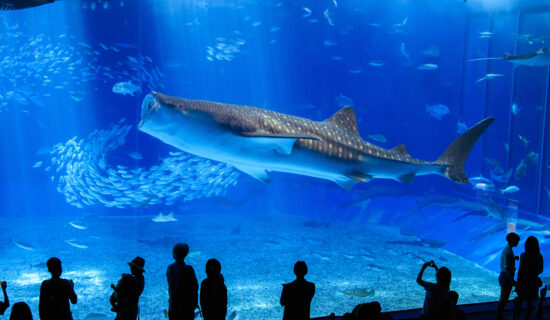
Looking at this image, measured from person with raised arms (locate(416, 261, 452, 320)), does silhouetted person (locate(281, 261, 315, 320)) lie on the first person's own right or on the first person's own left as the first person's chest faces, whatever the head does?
on the first person's own left

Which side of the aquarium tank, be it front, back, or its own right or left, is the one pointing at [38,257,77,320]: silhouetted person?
front

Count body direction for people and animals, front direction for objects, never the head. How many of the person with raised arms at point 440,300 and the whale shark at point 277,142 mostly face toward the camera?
0

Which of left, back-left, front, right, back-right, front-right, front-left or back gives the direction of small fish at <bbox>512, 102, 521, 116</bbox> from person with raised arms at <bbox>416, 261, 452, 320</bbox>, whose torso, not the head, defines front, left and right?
front-right

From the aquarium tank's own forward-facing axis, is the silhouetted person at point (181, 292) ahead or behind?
ahead

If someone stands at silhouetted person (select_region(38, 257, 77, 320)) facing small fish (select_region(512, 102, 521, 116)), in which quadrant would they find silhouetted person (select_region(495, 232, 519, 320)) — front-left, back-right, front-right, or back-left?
front-right

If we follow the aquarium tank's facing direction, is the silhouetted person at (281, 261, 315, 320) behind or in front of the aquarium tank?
in front

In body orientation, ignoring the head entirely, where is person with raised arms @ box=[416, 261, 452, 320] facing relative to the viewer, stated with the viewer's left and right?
facing away from the viewer and to the left of the viewer

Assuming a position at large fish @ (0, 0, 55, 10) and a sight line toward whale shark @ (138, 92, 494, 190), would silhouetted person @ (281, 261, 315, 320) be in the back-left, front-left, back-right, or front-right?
front-right

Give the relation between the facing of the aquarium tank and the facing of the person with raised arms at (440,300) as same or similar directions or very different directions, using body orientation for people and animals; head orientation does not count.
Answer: very different directions

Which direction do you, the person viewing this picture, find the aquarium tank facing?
facing the viewer

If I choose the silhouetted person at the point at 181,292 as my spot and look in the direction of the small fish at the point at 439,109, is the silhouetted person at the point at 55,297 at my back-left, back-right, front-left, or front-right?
back-left

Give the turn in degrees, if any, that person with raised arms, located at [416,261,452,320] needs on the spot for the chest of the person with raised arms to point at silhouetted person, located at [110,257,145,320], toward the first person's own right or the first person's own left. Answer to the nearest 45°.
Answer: approximately 90° to the first person's own left

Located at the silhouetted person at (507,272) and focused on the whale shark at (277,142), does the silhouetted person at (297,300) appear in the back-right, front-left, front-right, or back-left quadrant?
front-left

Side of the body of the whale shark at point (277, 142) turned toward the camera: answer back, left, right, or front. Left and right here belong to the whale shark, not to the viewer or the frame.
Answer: left
